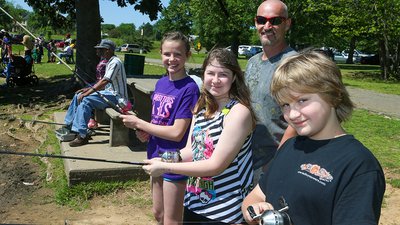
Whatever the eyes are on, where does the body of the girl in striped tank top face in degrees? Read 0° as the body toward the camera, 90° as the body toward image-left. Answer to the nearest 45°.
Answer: approximately 45°

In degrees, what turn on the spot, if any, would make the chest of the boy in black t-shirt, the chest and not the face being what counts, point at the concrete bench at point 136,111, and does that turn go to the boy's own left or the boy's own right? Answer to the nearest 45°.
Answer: approximately 90° to the boy's own right

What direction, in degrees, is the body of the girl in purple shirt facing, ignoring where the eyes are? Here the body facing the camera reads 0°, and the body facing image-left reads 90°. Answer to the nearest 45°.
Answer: approximately 45°

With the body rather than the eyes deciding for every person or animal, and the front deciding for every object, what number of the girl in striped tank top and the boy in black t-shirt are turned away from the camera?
0

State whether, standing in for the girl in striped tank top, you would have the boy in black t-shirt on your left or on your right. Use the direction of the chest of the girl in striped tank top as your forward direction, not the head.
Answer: on your left
